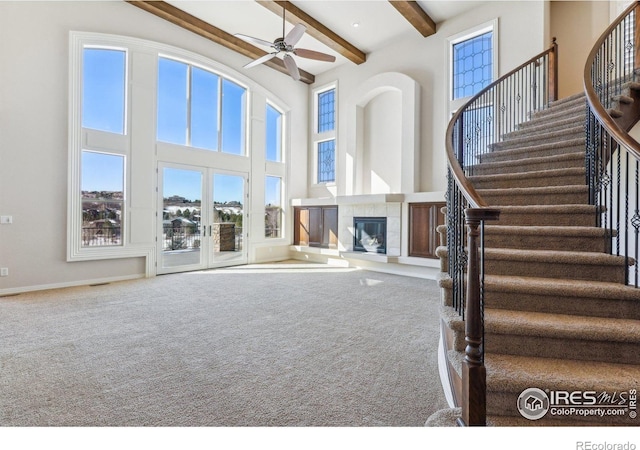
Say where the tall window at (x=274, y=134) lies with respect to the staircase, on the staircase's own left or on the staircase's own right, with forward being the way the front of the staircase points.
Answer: on the staircase's own right

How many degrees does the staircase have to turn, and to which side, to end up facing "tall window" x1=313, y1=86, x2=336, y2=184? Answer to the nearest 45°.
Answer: approximately 135° to its right

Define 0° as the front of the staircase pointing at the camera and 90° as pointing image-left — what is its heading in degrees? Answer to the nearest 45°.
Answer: approximately 0°

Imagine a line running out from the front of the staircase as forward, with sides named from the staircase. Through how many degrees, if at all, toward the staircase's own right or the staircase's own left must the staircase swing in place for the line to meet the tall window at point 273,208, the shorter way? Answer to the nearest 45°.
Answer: approximately 135° to the staircase's own right

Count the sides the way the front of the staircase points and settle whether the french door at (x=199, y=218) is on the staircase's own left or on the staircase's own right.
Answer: on the staircase's own right
